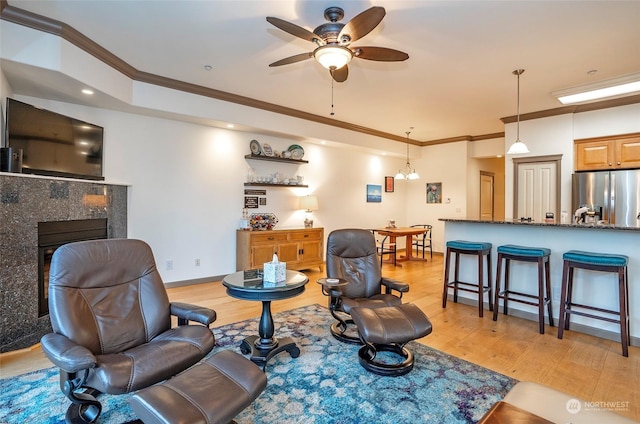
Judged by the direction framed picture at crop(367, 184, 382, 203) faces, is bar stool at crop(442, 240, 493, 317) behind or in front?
in front

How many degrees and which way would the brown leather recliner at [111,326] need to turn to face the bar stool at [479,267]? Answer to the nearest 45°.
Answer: approximately 45° to its left

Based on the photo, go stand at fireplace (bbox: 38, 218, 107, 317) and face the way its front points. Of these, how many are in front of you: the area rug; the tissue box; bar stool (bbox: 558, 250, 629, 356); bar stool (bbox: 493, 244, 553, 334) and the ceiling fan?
5

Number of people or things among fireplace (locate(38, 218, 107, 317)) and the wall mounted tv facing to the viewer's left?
0

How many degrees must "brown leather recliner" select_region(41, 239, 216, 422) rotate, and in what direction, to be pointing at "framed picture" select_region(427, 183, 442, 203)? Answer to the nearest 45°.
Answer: approximately 90° to its left

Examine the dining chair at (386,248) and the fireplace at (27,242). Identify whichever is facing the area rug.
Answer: the fireplace

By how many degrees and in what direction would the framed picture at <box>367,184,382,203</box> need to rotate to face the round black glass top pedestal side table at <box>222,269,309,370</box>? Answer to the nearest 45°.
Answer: approximately 45° to its right

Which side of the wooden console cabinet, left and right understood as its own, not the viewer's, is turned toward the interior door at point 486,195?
left

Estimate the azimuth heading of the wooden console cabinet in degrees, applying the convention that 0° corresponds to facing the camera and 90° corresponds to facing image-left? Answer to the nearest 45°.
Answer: approximately 315°

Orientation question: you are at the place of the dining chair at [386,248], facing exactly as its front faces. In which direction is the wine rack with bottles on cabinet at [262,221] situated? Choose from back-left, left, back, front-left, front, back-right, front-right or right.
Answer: back

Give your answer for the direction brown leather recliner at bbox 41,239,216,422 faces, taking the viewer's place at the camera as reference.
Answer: facing the viewer and to the right of the viewer

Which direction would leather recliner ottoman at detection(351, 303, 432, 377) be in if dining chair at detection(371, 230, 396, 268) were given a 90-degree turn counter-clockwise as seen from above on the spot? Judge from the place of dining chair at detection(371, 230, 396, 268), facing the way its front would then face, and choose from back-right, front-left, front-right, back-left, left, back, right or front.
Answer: back-left

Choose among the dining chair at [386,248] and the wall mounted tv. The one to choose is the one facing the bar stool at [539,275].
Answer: the wall mounted tv

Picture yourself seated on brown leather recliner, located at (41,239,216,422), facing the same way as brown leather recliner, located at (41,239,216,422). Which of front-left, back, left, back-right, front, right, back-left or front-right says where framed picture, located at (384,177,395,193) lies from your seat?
left

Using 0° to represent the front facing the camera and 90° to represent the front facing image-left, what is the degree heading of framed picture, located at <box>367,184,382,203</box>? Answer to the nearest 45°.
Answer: approximately 315°
